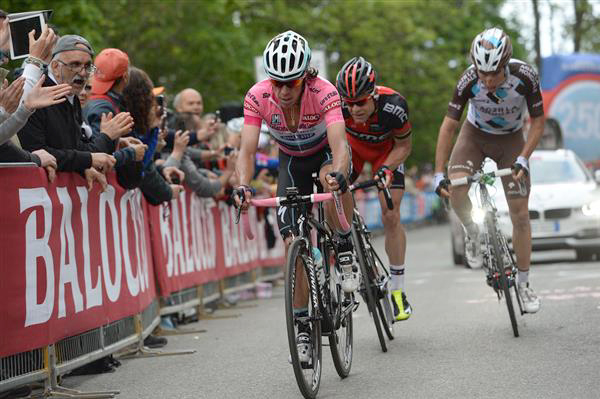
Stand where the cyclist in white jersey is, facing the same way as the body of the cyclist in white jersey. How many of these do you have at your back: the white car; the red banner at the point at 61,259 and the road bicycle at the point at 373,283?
1

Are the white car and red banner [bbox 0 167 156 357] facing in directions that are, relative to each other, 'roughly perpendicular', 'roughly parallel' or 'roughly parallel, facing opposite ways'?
roughly perpendicular

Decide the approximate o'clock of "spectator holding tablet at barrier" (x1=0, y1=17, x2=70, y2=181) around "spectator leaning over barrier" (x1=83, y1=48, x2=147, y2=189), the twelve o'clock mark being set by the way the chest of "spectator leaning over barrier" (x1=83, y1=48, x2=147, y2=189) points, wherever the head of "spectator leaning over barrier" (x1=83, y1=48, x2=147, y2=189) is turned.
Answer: "spectator holding tablet at barrier" (x1=0, y1=17, x2=70, y2=181) is roughly at 5 o'clock from "spectator leaning over barrier" (x1=83, y1=48, x2=147, y2=189).

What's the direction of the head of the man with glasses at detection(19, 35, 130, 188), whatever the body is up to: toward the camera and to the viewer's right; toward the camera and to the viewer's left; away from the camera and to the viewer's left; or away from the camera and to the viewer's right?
toward the camera and to the viewer's right

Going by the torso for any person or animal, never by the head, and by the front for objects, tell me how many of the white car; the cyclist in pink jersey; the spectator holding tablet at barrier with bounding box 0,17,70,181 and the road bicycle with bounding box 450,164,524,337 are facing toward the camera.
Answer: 3

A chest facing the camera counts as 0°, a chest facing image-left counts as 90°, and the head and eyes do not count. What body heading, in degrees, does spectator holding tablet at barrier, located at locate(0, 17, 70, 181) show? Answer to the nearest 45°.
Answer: approximately 270°

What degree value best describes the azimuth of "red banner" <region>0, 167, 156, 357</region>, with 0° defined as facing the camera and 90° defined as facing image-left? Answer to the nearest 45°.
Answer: approximately 315°

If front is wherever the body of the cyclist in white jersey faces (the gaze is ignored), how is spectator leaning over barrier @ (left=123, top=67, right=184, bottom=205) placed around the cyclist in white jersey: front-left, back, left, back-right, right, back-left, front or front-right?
right
